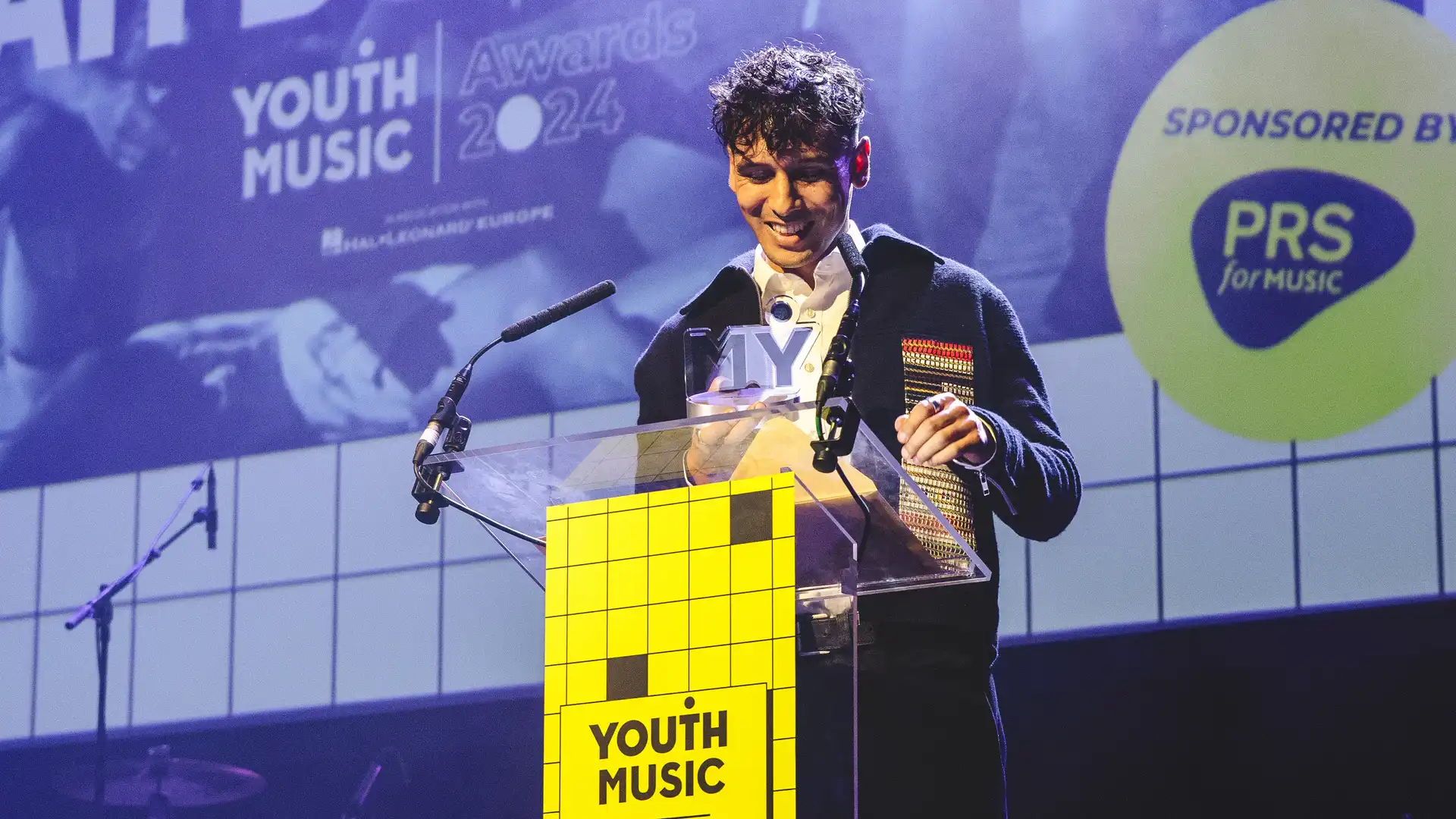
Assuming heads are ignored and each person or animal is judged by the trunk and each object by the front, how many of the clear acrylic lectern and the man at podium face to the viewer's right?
0

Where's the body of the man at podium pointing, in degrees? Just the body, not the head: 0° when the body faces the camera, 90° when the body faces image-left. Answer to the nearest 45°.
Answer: approximately 45°

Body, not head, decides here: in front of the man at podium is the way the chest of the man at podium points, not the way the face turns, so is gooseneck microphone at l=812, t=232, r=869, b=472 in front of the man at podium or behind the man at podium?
in front

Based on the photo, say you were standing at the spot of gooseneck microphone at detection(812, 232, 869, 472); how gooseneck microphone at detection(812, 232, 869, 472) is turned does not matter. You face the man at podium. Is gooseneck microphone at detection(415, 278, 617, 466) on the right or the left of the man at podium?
left

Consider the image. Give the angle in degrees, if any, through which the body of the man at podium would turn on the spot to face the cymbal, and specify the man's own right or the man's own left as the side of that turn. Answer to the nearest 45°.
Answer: approximately 90° to the man's own right
